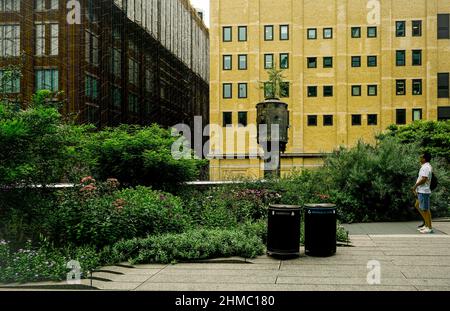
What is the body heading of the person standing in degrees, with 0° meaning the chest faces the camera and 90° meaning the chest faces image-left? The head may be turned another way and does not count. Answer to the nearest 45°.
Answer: approximately 90°

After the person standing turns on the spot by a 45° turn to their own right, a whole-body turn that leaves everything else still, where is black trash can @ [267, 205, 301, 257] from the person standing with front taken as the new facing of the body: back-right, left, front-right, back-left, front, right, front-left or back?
left

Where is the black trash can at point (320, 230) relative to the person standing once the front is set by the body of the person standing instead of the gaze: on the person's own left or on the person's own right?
on the person's own left

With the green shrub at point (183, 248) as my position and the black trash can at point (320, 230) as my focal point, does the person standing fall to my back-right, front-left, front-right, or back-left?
front-left

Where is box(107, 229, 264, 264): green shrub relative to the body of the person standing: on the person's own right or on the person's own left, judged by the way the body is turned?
on the person's own left
